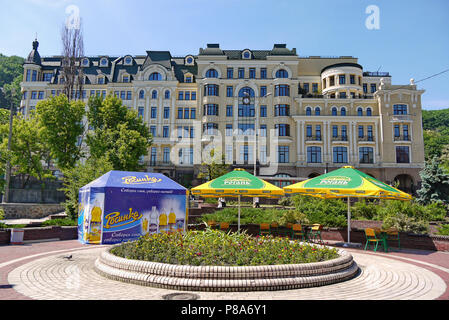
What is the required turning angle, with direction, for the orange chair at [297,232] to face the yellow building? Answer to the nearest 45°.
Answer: approximately 135° to its left

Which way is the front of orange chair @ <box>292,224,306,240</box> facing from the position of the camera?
facing the viewer and to the right of the viewer

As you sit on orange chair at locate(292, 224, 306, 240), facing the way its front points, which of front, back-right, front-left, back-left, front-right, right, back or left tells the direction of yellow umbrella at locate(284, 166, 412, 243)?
front

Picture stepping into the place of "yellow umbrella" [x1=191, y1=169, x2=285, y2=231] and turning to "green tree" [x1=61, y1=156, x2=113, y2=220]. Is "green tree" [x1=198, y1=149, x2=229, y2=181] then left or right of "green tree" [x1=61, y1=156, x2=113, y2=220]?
right

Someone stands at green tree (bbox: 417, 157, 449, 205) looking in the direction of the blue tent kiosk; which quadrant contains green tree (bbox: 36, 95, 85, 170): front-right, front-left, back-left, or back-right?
front-right

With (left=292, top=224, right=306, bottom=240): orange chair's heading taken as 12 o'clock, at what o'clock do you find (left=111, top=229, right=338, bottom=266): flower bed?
The flower bed is roughly at 2 o'clock from the orange chair.

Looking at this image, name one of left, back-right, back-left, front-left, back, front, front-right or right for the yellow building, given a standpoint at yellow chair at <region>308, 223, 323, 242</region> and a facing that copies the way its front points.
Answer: back-right

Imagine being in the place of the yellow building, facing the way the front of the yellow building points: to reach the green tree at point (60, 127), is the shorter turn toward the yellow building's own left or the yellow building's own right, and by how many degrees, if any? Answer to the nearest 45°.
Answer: approximately 45° to the yellow building's own right

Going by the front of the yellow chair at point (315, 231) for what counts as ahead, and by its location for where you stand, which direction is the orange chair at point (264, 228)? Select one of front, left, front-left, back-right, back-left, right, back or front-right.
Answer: front-right

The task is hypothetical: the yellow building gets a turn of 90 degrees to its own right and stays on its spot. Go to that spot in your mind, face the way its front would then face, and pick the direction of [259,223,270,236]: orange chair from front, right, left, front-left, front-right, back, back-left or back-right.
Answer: left

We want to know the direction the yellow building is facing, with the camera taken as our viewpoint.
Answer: facing the viewer

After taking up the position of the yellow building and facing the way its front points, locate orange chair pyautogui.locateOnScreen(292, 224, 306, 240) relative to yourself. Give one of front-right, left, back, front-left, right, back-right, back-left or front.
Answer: front
